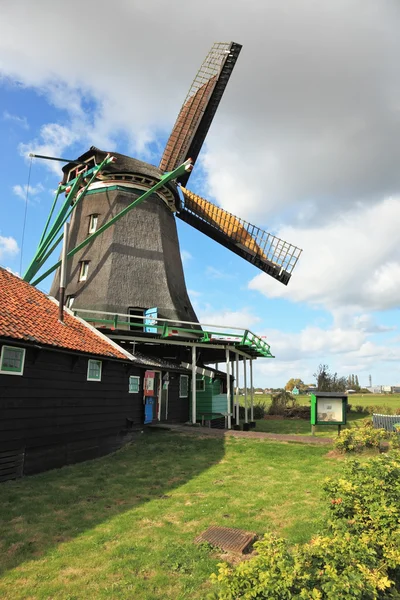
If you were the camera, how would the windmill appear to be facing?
facing away from the viewer and to the right of the viewer

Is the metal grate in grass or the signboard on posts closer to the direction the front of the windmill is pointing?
the signboard on posts

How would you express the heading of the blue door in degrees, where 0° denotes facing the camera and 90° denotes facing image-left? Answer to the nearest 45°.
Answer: approximately 0°

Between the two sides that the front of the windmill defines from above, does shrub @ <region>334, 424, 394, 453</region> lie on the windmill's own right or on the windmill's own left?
on the windmill's own right

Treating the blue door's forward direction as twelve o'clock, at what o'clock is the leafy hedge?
The leafy hedge is roughly at 12 o'clock from the blue door.

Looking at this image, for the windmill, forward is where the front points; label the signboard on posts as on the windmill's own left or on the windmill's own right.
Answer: on the windmill's own right
